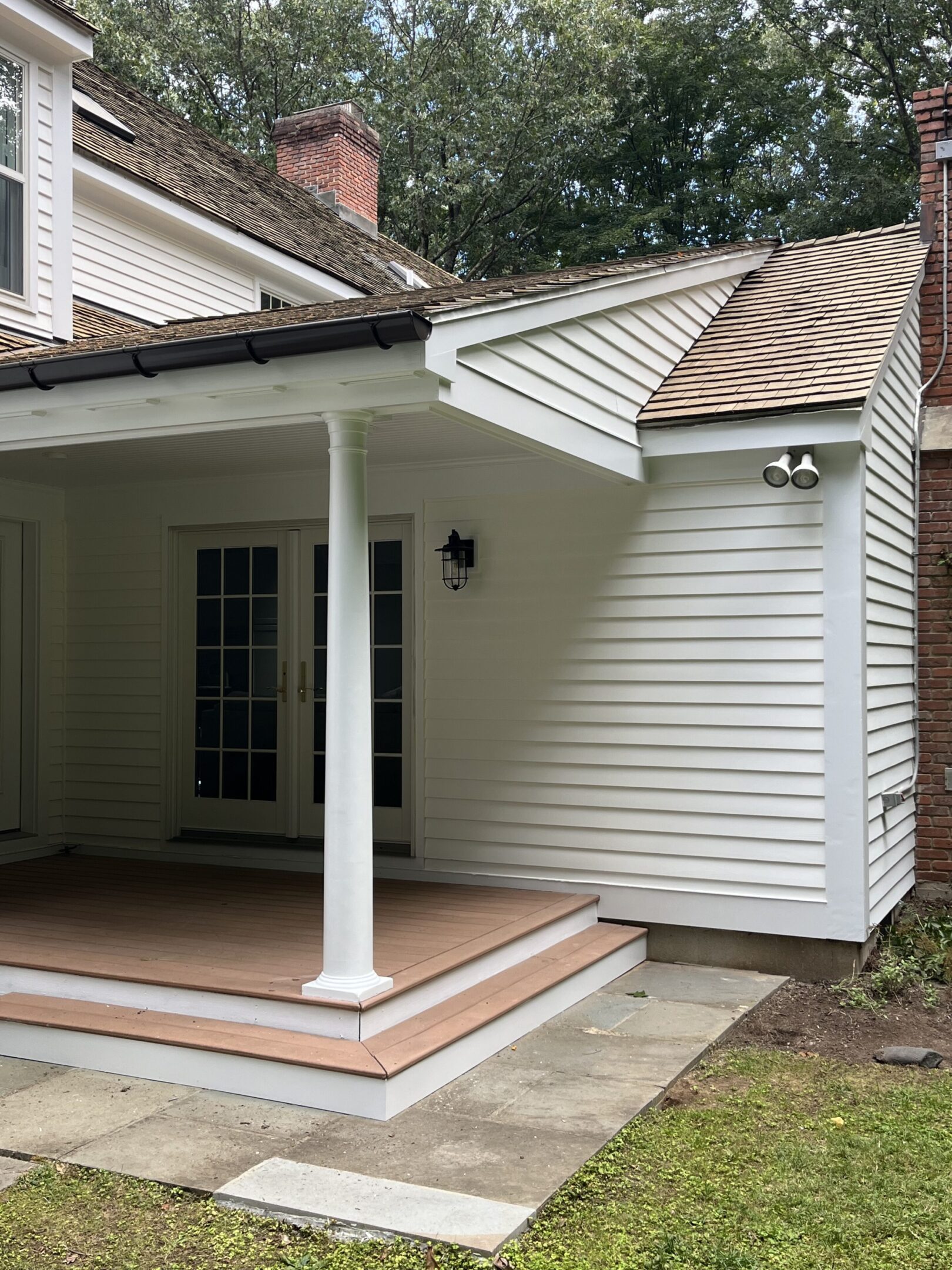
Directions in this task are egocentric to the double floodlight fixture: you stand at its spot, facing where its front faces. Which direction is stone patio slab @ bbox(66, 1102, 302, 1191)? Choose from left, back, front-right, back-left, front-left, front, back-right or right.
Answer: front-right

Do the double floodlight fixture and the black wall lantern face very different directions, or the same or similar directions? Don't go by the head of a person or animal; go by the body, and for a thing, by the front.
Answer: same or similar directions

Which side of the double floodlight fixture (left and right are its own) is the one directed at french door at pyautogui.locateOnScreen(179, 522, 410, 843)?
right

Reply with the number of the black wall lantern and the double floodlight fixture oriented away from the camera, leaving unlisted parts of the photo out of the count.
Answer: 0

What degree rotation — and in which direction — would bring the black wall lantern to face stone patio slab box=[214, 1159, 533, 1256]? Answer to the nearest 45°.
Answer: approximately 45° to its left

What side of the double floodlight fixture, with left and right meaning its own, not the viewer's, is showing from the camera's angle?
front

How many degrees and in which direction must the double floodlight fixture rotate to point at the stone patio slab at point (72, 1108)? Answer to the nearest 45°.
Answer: approximately 45° to its right

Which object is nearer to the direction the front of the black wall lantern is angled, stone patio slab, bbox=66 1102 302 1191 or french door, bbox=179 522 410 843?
the stone patio slab
